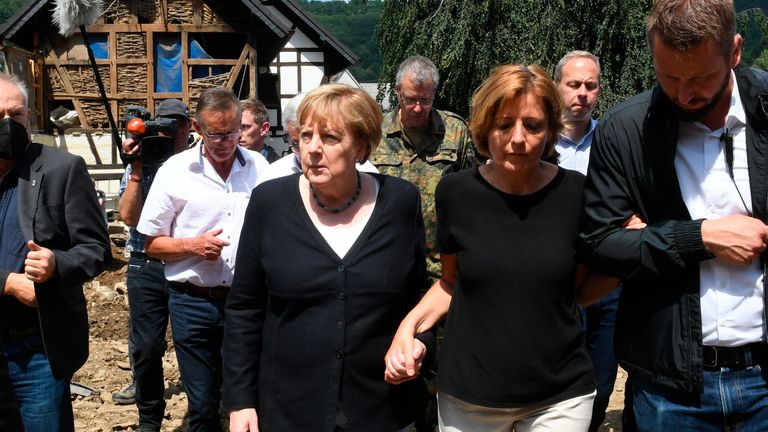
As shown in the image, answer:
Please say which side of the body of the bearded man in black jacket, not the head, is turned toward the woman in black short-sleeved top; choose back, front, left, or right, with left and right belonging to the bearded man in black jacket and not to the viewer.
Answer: right

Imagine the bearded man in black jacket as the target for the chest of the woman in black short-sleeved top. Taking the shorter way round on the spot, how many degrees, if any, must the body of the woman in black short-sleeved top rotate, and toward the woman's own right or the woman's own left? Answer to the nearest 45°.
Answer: approximately 90° to the woman's own left

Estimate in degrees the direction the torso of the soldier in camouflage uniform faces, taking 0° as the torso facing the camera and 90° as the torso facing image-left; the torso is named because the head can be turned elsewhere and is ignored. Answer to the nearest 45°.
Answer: approximately 0°

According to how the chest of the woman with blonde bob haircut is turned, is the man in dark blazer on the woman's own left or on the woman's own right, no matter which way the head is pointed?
on the woman's own right

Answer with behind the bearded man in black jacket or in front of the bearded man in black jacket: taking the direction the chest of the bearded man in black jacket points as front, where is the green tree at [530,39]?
behind
